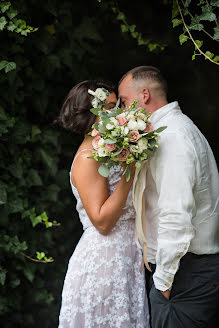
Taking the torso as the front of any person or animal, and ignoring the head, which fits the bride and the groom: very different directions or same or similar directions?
very different directions

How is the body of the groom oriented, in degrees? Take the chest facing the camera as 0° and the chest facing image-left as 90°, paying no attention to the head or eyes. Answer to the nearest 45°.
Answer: approximately 90°

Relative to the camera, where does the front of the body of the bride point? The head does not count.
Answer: to the viewer's right

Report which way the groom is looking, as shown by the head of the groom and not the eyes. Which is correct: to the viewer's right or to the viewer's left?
to the viewer's left

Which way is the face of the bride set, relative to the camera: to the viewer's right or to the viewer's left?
to the viewer's right

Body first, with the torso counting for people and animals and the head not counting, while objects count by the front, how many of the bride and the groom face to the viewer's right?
1
